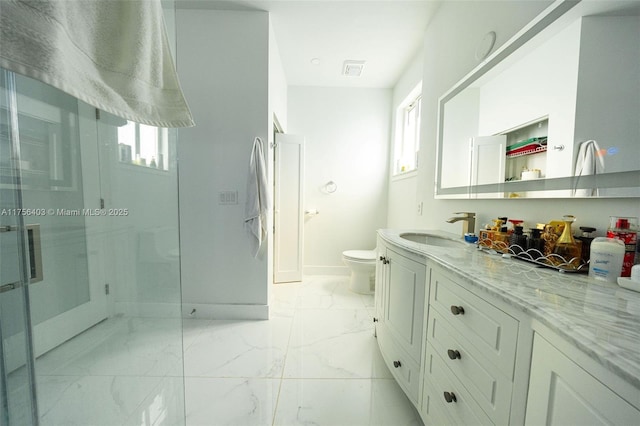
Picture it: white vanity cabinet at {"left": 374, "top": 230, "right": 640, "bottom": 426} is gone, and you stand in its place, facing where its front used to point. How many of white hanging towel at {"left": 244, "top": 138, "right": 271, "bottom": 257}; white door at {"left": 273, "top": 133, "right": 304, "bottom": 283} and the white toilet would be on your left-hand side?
0

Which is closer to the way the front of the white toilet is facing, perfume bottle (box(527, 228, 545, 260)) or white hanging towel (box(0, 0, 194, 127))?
the white hanging towel

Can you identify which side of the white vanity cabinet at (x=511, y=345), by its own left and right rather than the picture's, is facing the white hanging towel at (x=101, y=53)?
front

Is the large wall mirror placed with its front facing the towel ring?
no

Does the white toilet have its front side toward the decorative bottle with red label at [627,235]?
no

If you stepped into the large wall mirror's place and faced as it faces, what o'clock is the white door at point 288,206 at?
The white door is roughly at 2 o'clock from the large wall mirror.

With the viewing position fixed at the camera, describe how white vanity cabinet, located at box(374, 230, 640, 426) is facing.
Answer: facing the viewer and to the left of the viewer

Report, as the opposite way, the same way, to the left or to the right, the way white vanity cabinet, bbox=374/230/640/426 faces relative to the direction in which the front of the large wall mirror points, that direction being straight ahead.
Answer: the same way

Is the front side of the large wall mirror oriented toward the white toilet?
no

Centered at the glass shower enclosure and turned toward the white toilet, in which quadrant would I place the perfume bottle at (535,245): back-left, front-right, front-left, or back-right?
front-right

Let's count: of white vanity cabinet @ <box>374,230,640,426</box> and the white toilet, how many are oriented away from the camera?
0

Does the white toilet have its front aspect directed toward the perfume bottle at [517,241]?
no

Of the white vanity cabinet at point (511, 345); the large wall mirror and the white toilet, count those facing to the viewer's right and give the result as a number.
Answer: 0
